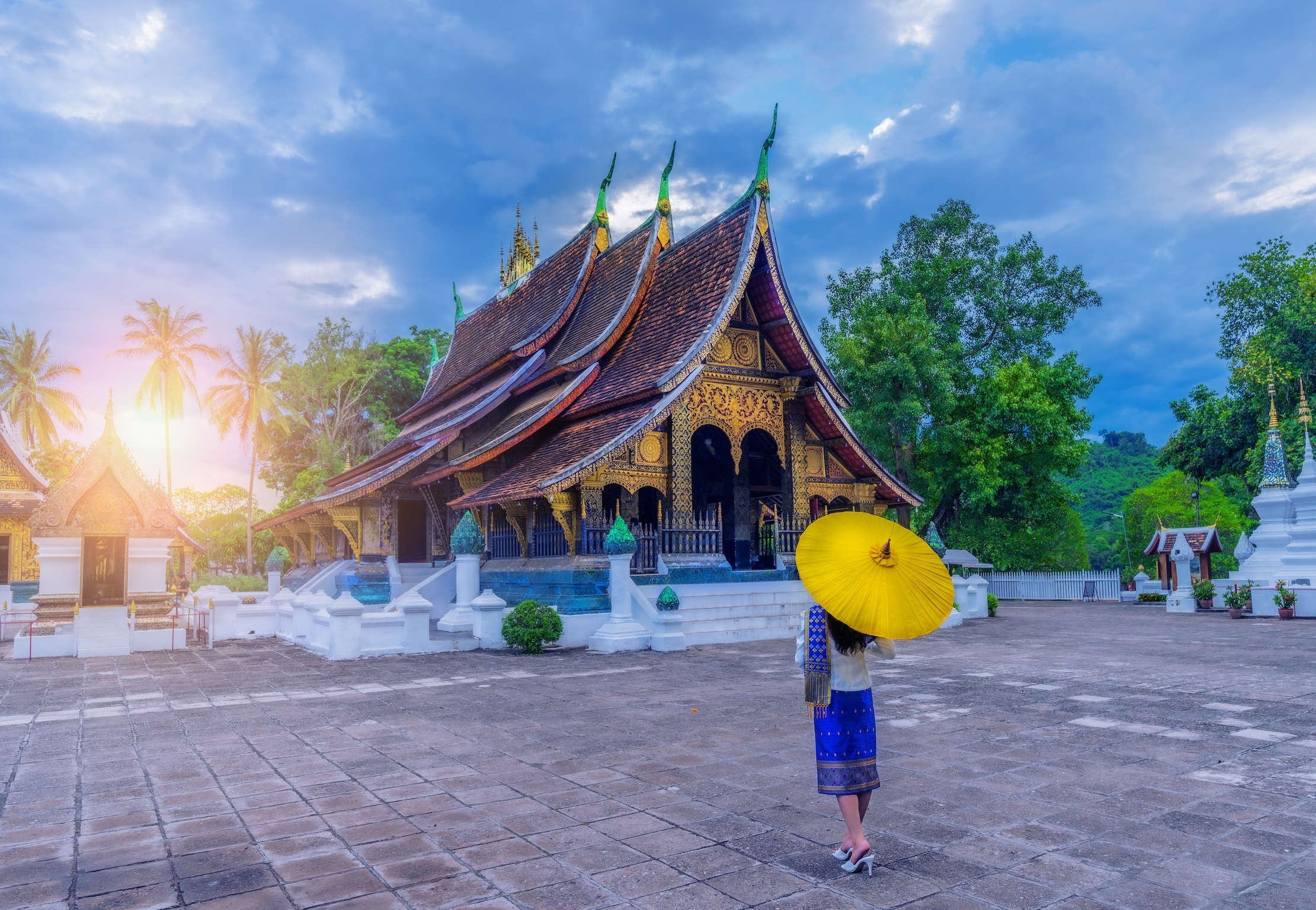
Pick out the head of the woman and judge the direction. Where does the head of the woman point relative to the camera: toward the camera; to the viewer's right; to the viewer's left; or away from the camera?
away from the camera

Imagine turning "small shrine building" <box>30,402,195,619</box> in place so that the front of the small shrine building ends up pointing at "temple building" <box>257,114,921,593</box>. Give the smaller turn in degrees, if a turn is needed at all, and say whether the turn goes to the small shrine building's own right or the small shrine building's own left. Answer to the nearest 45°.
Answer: approximately 90° to the small shrine building's own left

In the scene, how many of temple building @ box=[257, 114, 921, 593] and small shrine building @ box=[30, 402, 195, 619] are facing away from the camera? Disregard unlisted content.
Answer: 0

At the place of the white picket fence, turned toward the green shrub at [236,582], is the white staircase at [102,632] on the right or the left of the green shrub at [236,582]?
left

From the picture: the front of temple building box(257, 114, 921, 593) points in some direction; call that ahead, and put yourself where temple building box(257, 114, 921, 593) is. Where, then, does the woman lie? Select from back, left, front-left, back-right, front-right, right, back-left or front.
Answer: front-right

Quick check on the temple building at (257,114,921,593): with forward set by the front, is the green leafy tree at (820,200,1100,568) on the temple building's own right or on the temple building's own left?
on the temple building's own left

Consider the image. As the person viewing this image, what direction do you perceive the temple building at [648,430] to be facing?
facing the viewer and to the right of the viewer

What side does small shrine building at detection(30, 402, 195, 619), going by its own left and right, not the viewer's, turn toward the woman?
front

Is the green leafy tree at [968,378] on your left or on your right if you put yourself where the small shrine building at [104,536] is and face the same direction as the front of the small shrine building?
on your left

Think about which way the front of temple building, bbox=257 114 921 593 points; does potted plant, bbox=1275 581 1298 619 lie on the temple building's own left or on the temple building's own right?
on the temple building's own left

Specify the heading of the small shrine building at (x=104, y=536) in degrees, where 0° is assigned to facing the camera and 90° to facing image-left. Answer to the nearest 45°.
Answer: approximately 0°

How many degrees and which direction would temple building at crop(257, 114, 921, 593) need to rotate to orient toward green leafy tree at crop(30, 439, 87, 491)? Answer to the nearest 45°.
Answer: approximately 180°
